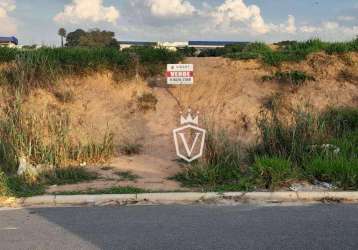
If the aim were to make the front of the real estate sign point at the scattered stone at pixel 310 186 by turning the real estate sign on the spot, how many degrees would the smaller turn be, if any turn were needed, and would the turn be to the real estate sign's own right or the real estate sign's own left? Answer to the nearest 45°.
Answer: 0° — it already faces it

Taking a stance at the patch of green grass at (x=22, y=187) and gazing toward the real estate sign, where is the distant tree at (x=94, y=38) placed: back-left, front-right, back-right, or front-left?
front-left

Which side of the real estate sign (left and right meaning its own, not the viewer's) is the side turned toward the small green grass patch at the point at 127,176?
front

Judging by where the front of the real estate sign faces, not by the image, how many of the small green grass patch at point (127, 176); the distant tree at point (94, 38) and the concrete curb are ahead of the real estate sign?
2

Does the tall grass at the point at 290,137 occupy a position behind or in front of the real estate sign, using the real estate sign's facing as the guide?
in front

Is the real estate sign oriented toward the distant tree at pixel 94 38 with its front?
no

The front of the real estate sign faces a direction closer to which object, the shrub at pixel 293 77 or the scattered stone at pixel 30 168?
the scattered stone

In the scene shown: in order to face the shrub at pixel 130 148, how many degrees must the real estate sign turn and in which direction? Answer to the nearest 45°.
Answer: approximately 45° to its right

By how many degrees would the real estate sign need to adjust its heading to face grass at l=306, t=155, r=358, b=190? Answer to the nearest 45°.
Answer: approximately 45° to its left

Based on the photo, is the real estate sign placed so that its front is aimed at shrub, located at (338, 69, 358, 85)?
no

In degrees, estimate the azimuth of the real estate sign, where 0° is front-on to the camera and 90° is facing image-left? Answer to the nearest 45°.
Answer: approximately 0°

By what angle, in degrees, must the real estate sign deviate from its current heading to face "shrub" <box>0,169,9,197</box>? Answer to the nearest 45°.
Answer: approximately 45° to its right

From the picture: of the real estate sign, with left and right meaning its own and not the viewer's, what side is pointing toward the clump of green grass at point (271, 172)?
front

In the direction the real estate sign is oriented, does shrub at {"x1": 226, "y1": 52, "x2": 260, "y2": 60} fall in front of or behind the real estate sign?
behind

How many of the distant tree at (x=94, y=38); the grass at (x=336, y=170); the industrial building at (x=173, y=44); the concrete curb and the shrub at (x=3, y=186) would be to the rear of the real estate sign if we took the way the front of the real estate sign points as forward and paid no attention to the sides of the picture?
2

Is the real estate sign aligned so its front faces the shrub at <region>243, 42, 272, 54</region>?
no

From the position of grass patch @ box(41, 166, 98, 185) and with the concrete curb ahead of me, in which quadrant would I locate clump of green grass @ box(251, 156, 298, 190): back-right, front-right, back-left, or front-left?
front-left
